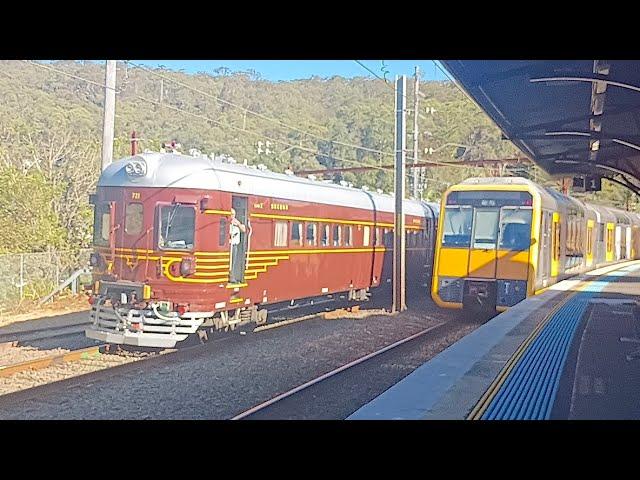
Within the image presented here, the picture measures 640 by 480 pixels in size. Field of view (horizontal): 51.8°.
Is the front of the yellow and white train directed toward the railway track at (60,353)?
yes

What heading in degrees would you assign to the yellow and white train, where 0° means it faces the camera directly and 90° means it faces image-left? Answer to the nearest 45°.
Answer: approximately 45°

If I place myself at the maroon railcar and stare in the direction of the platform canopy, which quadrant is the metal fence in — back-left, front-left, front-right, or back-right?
back-right

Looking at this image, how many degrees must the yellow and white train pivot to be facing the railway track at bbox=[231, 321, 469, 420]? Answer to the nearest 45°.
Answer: approximately 45° to its left
